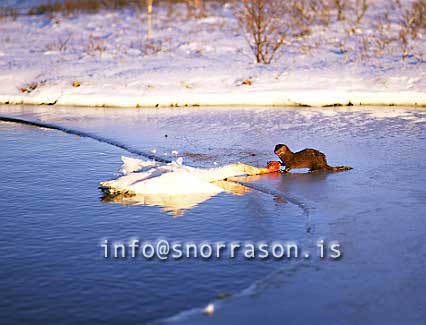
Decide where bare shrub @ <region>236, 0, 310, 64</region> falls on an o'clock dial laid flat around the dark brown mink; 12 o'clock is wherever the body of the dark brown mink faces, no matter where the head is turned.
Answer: The bare shrub is roughly at 3 o'clock from the dark brown mink.

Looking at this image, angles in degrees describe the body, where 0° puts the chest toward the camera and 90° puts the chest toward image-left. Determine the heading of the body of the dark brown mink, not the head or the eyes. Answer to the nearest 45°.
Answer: approximately 90°

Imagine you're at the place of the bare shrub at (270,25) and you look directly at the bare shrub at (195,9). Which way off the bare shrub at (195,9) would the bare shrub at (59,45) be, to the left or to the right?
left

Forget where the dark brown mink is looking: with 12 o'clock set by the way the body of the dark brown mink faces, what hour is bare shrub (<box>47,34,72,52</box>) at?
The bare shrub is roughly at 2 o'clock from the dark brown mink.

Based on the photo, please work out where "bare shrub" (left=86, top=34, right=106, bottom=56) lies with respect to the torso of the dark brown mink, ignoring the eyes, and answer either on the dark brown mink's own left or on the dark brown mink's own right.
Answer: on the dark brown mink's own right

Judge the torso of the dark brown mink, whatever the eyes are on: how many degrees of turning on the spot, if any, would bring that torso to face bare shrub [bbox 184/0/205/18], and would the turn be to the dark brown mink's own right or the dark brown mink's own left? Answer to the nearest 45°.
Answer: approximately 90° to the dark brown mink's own right
